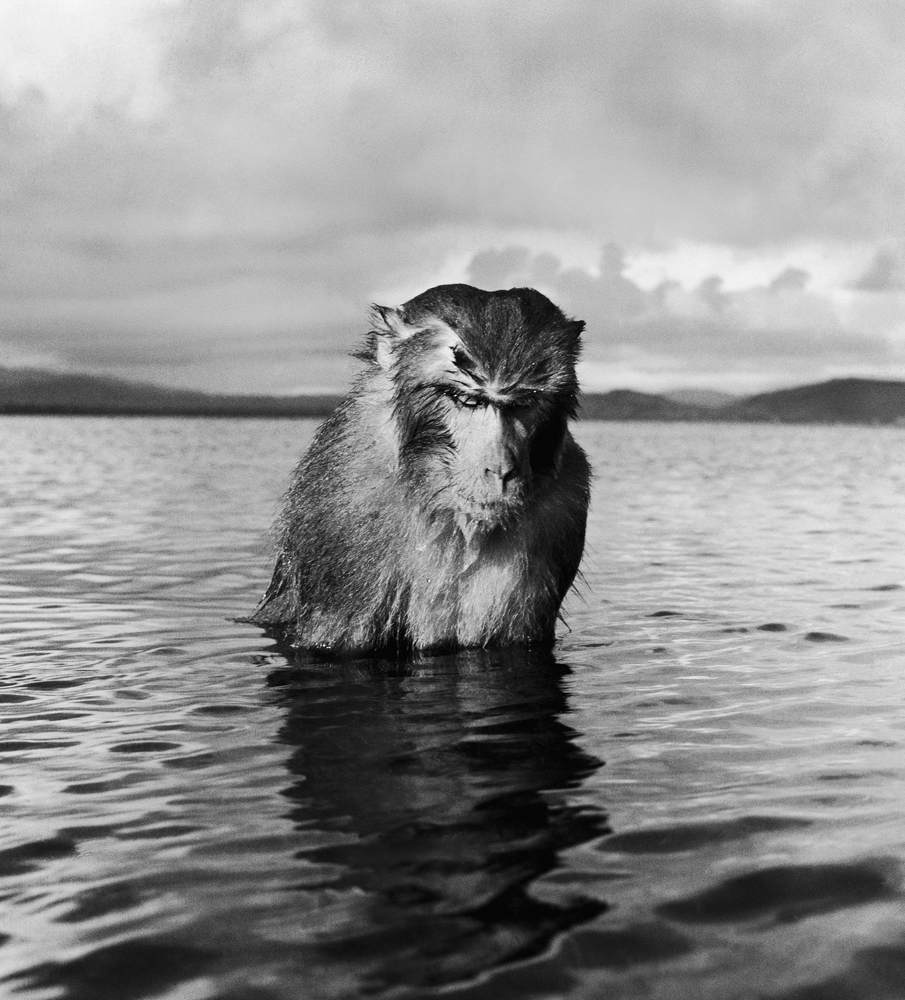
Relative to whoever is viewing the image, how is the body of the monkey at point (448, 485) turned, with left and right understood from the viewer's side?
facing the viewer and to the right of the viewer
